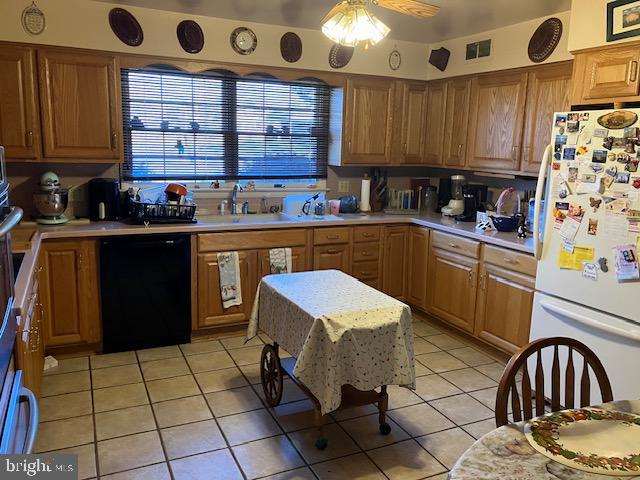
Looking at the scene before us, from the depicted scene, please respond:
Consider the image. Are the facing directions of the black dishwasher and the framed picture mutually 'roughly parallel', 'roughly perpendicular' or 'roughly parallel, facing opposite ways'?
roughly perpendicular

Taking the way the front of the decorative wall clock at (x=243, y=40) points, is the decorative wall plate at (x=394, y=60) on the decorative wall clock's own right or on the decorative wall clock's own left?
on the decorative wall clock's own left

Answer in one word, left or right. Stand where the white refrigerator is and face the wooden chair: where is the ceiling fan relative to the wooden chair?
right

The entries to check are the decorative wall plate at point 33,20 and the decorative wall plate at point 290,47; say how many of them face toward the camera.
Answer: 2

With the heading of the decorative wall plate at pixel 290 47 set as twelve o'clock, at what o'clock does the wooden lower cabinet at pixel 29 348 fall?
The wooden lower cabinet is roughly at 1 o'clock from the decorative wall plate.

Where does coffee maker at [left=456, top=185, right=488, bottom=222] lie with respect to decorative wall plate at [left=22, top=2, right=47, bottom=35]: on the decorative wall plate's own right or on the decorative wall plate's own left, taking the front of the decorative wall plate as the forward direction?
on the decorative wall plate's own left

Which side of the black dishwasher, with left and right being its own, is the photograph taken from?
front

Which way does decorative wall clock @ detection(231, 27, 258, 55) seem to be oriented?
toward the camera

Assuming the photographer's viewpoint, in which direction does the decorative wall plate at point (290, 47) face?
facing the viewer

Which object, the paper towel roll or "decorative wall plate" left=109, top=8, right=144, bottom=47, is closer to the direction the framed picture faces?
the decorative wall plate

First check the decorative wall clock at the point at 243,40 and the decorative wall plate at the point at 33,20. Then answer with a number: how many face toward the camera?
2

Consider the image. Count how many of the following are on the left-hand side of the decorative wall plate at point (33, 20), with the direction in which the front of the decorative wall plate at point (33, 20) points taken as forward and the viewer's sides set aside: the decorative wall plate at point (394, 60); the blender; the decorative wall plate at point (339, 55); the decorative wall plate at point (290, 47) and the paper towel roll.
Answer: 5

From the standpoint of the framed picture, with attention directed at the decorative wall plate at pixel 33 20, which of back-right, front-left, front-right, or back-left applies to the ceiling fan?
front-left

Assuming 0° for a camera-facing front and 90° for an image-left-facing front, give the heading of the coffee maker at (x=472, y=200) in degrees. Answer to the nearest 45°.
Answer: approximately 45°

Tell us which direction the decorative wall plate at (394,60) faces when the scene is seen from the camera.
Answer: facing the viewer and to the right of the viewer
